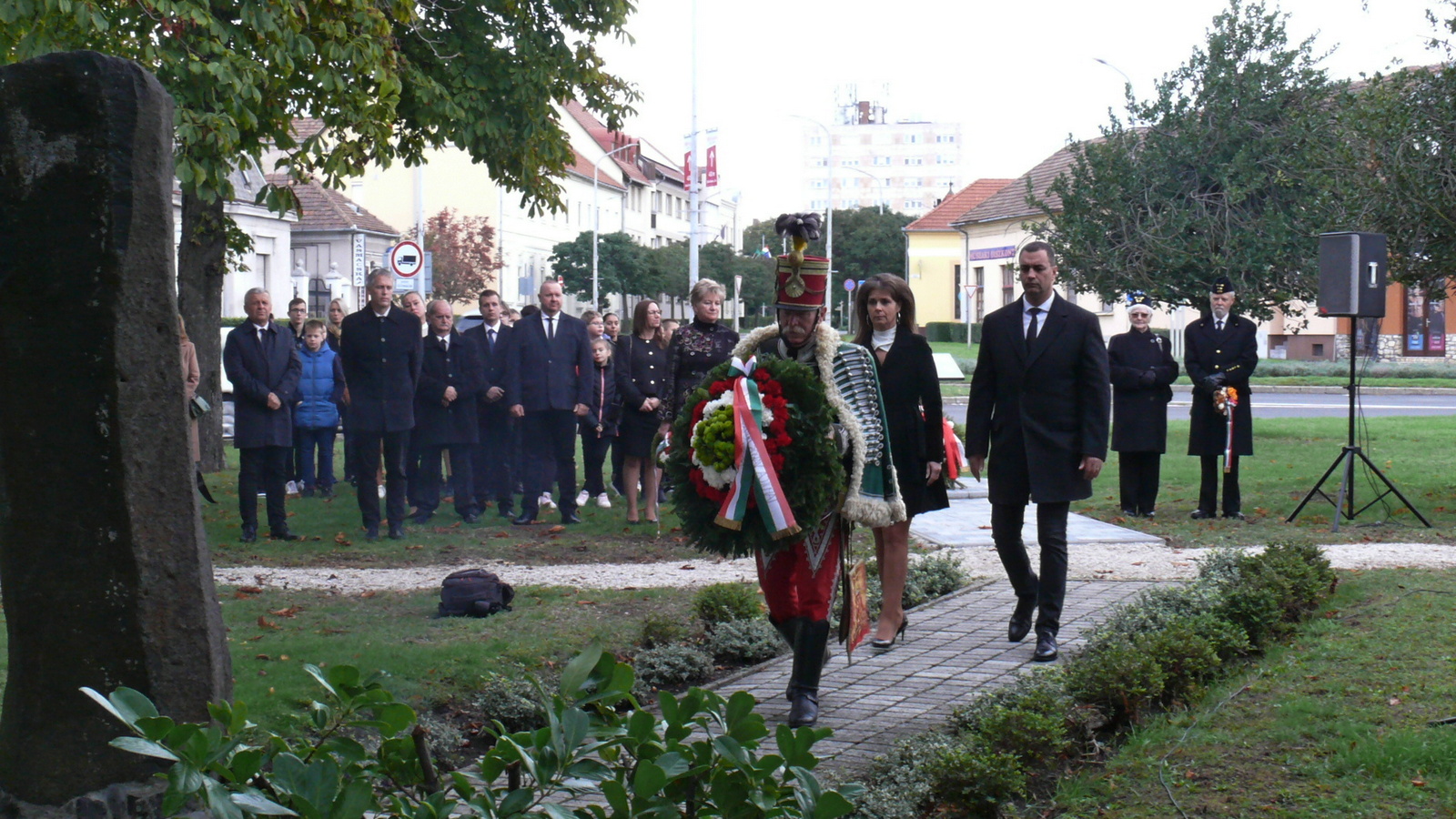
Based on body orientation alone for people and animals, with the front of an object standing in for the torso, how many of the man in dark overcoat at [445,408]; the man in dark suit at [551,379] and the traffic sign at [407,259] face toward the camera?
3

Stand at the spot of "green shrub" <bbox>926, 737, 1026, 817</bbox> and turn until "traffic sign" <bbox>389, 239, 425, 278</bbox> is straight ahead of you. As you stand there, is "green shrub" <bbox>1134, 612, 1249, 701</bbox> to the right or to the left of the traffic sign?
right

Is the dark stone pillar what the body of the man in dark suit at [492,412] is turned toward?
yes

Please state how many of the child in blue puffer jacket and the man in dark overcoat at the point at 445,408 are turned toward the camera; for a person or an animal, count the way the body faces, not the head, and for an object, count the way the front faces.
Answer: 2

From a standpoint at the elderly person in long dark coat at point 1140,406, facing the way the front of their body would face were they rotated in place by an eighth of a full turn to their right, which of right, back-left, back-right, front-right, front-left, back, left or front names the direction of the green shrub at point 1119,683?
front-left

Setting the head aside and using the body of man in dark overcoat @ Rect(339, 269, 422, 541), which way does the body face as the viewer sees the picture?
toward the camera

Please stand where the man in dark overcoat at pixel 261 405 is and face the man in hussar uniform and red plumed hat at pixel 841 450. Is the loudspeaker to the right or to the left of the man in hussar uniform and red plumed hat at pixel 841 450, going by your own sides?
left

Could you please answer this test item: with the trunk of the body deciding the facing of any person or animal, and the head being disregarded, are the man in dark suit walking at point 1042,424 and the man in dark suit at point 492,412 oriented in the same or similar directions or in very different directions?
same or similar directions

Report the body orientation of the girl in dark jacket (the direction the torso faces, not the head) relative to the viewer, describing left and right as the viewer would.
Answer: facing the viewer

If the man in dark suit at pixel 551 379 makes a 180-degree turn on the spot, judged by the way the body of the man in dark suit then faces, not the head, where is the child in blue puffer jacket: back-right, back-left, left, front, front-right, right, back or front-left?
front-left

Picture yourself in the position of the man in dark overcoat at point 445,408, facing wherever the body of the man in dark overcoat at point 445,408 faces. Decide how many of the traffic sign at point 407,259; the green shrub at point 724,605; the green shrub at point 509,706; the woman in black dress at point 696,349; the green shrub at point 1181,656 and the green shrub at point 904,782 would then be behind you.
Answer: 1

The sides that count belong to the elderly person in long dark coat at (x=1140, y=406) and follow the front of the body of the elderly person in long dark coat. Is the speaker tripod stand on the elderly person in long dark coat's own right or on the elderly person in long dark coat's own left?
on the elderly person in long dark coat's own left

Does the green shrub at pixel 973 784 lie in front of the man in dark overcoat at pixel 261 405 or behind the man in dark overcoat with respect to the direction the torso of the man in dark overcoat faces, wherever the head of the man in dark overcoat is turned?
in front

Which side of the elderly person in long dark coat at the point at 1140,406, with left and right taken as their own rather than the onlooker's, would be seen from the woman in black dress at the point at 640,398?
right

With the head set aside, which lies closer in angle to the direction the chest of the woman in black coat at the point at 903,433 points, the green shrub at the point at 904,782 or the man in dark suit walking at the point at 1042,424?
the green shrub

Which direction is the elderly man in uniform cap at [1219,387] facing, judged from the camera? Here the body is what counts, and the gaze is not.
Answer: toward the camera

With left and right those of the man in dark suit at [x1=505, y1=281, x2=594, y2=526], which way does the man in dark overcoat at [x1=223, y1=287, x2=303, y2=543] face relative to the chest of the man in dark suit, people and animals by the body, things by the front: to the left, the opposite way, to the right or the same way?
the same way

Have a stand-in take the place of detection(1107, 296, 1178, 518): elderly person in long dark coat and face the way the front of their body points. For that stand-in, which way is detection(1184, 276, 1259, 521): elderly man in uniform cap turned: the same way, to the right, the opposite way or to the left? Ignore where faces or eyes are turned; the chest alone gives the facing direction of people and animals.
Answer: the same way

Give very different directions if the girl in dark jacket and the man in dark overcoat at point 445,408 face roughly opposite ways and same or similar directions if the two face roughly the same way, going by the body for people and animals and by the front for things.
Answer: same or similar directions

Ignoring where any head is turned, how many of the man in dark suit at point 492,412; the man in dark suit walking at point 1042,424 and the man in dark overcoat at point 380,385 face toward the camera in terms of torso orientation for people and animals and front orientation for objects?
3
